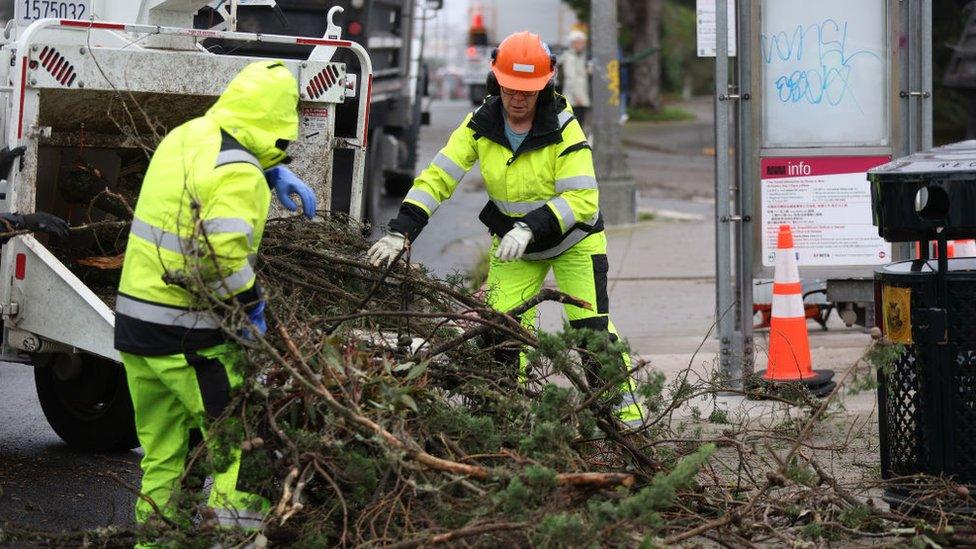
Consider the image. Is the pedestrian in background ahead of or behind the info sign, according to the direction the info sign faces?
behind

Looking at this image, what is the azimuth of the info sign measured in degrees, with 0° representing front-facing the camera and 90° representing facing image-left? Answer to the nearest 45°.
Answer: approximately 0°

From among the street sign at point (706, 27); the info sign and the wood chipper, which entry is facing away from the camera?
the wood chipper

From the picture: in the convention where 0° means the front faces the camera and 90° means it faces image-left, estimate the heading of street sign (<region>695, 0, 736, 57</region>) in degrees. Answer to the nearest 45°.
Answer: approximately 0°
